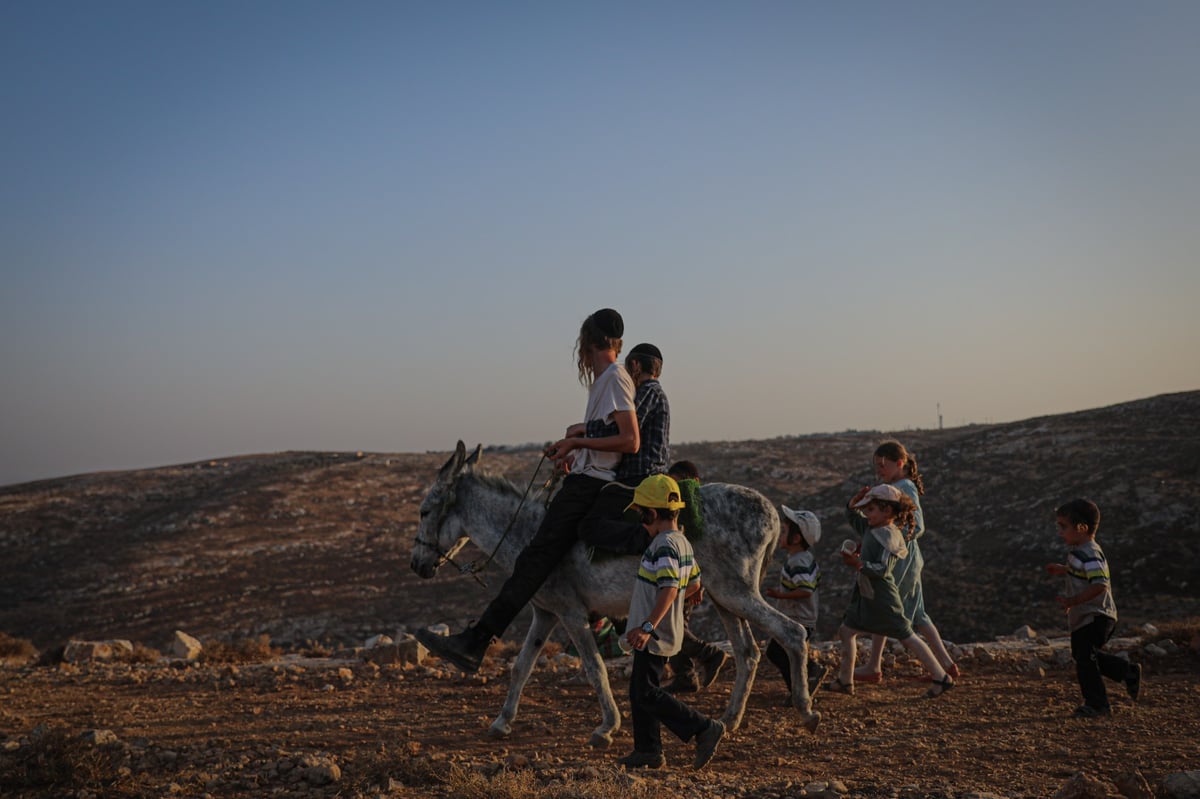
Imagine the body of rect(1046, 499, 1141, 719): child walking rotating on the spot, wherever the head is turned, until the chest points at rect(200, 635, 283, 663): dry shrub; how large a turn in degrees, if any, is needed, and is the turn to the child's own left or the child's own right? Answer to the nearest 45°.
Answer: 0° — they already face it

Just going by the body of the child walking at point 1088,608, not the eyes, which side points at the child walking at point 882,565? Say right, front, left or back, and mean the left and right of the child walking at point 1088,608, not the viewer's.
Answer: front

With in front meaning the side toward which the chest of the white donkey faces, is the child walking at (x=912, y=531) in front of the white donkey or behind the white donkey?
behind

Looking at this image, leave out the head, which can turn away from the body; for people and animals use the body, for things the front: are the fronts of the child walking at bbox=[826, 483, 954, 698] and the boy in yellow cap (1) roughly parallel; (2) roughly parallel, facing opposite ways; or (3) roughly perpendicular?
roughly parallel

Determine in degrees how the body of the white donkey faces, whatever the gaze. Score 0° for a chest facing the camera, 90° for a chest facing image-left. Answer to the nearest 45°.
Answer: approximately 90°

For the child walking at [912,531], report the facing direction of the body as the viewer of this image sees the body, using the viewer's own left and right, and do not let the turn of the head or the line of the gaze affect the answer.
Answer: facing to the left of the viewer

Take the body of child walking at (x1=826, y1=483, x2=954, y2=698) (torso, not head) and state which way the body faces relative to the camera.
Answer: to the viewer's left

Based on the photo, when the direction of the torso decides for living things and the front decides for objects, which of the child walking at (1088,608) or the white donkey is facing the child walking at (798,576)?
the child walking at (1088,608)

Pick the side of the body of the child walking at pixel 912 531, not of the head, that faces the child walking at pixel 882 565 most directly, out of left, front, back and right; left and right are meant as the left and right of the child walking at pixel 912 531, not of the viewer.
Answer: left

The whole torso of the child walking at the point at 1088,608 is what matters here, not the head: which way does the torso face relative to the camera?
to the viewer's left

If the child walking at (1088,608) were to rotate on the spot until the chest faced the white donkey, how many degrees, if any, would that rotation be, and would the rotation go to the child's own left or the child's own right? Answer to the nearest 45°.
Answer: approximately 45° to the child's own left

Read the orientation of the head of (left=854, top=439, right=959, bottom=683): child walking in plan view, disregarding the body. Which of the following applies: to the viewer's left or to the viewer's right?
to the viewer's left

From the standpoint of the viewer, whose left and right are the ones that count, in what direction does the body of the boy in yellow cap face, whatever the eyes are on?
facing to the left of the viewer

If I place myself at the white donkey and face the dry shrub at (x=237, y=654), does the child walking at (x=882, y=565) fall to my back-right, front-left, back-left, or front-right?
back-right

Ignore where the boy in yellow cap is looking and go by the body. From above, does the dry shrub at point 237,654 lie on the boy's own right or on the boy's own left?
on the boy's own right

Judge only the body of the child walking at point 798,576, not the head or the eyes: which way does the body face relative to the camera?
to the viewer's left

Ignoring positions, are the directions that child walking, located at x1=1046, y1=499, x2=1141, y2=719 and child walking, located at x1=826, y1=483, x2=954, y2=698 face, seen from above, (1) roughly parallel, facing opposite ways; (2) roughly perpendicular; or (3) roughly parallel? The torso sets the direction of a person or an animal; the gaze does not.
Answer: roughly parallel

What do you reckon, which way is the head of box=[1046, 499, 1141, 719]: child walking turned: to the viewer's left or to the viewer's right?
to the viewer's left

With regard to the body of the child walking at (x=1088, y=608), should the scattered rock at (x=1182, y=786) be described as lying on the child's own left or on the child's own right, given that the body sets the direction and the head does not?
on the child's own left

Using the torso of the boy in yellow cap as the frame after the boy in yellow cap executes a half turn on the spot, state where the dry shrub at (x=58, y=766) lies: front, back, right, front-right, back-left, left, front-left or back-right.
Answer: back

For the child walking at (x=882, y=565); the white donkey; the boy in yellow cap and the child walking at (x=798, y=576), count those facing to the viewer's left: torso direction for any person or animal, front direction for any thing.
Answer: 4
